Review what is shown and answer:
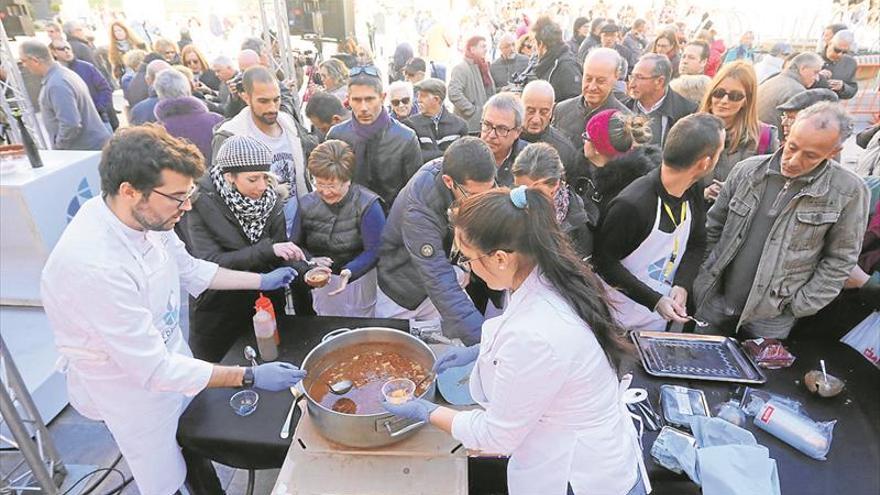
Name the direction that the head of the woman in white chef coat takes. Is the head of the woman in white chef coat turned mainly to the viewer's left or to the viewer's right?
to the viewer's left

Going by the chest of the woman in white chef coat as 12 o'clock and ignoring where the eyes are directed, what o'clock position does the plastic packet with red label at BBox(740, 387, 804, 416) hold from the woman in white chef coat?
The plastic packet with red label is roughly at 5 o'clock from the woman in white chef coat.

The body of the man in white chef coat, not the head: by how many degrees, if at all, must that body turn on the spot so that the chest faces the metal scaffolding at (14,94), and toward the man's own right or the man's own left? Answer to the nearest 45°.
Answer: approximately 90° to the man's own left

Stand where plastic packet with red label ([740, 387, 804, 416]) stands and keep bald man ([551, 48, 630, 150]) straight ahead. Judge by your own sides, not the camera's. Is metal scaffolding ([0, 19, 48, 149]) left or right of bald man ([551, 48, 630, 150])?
left

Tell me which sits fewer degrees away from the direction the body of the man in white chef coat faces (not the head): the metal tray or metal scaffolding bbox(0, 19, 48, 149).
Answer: the metal tray

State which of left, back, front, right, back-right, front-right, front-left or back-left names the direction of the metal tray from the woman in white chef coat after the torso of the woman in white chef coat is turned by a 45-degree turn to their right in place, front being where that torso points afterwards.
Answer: right

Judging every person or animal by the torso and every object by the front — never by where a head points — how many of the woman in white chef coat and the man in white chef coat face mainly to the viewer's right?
1

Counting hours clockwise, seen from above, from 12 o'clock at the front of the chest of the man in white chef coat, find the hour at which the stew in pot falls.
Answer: The stew in pot is roughly at 1 o'clock from the man in white chef coat.

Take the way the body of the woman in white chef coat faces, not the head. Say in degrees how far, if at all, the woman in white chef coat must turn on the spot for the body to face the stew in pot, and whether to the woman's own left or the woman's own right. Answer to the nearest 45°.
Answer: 0° — they already face it

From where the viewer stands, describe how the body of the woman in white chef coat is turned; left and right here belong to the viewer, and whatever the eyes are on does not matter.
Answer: facing to the left of the viewer

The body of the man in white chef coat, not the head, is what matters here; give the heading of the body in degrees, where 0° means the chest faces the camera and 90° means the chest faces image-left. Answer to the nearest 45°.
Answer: approximately 270°

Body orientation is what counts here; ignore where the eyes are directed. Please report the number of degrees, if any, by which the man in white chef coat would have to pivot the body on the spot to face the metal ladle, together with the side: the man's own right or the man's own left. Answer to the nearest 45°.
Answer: approximately 45° to the man's own right
